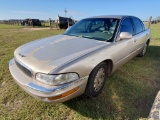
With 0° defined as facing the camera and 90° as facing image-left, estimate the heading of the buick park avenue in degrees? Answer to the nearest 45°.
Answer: approximately 45°
